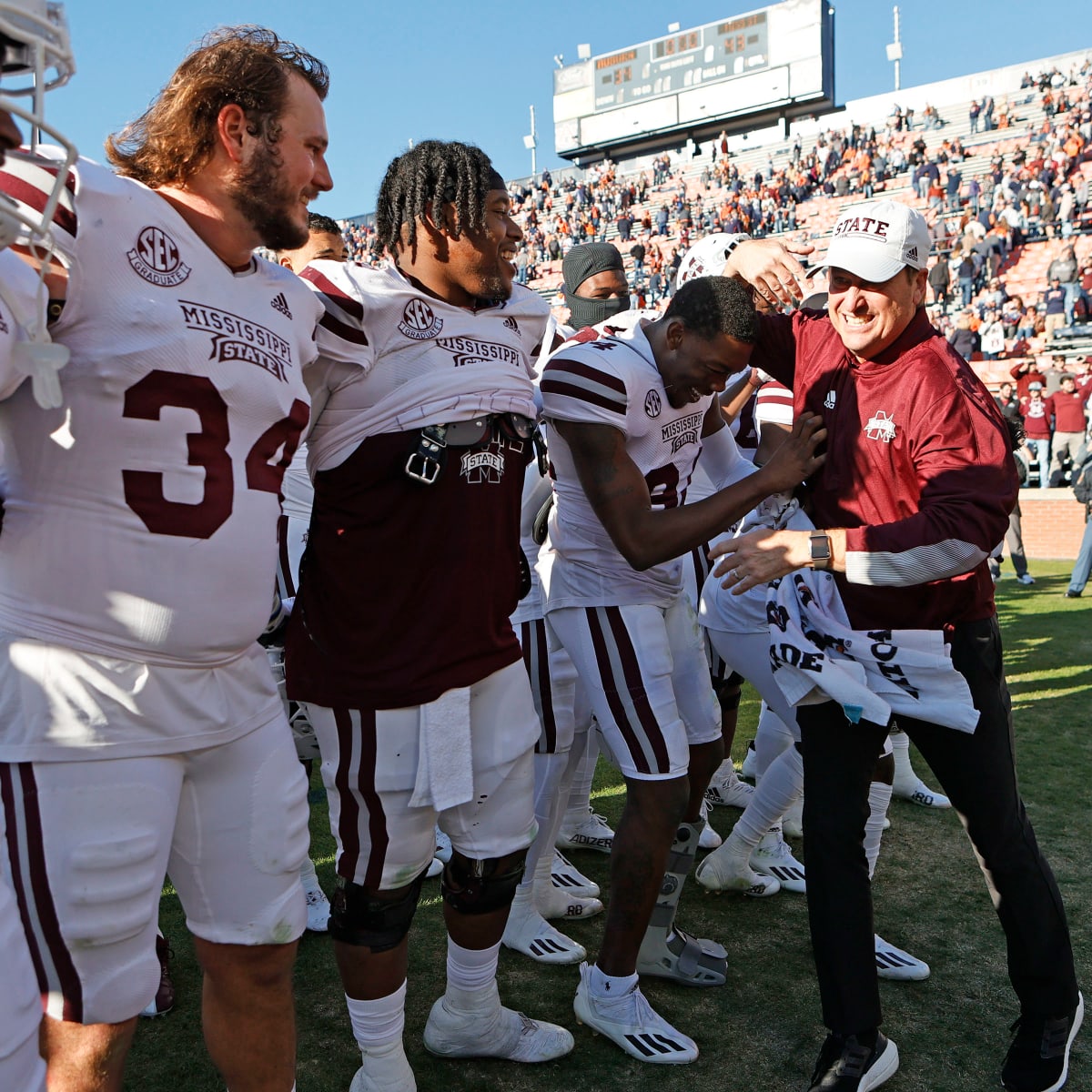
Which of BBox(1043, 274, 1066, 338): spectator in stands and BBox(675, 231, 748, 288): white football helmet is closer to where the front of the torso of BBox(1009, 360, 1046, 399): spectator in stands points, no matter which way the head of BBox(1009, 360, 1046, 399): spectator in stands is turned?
the white football helmet

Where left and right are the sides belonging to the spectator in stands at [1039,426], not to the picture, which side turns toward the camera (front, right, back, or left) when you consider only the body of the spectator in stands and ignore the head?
front

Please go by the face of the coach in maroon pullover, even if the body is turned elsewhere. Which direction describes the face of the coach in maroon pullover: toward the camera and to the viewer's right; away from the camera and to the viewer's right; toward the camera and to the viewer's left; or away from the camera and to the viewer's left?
toward the camera and to the viewer's left

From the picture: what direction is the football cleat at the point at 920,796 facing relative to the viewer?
to the viewer's right

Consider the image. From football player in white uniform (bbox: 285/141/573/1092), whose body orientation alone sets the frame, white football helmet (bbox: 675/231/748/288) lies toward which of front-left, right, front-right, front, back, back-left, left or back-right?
left

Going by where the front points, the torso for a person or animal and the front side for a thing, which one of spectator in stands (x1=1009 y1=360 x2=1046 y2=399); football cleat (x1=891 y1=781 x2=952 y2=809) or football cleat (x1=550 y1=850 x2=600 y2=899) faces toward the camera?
the spectator in stands

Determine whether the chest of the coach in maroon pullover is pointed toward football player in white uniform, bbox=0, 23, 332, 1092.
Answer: yes

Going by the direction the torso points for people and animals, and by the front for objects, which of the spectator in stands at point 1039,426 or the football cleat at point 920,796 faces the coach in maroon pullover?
the spectator in stands

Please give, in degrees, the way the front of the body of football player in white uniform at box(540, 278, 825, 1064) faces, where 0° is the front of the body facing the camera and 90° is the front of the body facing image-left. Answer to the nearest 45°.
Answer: approximately 315°

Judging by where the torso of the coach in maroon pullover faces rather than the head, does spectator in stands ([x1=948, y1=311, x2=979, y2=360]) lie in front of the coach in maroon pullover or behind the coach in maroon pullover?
behind

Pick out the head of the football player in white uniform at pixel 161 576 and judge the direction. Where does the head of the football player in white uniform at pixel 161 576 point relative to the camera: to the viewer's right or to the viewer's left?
to the viewer's right

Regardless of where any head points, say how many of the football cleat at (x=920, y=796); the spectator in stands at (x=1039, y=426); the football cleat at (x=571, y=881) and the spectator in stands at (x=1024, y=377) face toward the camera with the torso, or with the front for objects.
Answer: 2

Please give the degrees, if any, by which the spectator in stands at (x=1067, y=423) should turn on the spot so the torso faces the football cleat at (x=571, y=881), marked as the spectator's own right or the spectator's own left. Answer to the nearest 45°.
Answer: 0° — they already face it

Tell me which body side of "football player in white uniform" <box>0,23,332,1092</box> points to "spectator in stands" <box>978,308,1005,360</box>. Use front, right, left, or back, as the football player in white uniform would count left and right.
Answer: left

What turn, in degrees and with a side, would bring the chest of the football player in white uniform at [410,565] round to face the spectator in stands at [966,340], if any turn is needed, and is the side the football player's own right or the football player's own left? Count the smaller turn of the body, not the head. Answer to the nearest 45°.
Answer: approximately 90° to the football player's own left
